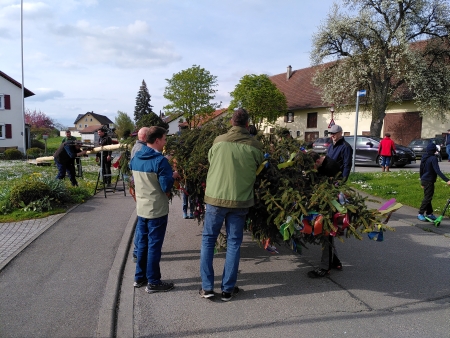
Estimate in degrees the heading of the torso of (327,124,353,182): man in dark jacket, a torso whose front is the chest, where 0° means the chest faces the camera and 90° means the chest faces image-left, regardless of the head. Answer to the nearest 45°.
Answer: approximately 45°

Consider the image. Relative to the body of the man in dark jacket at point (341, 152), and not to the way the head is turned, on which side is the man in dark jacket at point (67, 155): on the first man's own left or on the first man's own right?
on the first man's own right

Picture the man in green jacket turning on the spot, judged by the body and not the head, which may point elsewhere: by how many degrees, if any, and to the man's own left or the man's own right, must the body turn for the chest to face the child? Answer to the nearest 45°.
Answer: approximately 45° to the man's own right

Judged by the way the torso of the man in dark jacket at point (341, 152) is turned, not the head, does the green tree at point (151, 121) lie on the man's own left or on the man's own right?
on the man's own right

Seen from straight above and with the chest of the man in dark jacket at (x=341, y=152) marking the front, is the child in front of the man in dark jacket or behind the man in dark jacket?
behind

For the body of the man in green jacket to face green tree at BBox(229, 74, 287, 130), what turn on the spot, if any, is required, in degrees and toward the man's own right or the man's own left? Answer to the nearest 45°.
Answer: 0° — they already face it

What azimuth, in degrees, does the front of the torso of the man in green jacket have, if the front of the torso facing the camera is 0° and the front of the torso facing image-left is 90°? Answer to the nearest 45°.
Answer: approximately 180°

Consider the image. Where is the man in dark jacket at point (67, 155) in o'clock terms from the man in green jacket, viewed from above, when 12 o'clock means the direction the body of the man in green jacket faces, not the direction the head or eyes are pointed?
The man in dark jacket is roughly at 11 o'clock from the man in green jacket.

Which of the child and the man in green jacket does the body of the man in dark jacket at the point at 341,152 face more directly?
the man in green jacket

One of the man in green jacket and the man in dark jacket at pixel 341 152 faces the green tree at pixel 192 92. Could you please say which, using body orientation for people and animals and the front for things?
the man in green jacket

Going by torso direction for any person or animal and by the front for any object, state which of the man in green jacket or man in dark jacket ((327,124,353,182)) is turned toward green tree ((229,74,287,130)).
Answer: the man in green jacket

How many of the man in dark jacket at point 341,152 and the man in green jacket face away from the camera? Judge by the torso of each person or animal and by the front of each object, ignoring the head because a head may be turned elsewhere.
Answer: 1

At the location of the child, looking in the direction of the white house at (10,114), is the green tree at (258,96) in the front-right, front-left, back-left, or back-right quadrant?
front-right

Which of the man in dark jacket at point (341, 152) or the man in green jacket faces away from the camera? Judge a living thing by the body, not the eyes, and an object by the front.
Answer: the man in green jacket
